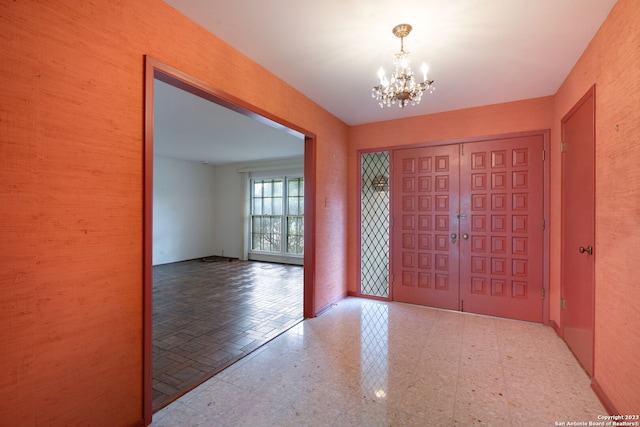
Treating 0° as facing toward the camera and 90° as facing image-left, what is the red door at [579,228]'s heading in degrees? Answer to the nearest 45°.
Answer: approximately 90°

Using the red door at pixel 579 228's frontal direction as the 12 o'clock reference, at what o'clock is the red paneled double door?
The red paneled double door is roughly at 1 o'clock from the red door.

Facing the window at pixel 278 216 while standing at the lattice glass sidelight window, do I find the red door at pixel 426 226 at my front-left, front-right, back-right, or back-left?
back-right

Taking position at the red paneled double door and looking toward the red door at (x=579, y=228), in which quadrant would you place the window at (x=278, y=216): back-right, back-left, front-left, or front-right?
back-right

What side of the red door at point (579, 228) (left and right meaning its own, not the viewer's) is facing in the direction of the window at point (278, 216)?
front

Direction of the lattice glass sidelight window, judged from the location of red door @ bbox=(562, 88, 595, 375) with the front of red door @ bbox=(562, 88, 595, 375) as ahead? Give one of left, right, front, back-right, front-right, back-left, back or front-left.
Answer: front

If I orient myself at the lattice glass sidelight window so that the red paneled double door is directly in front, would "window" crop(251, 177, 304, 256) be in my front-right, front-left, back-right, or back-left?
back-left

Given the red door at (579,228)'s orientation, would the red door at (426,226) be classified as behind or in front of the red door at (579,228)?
in front
